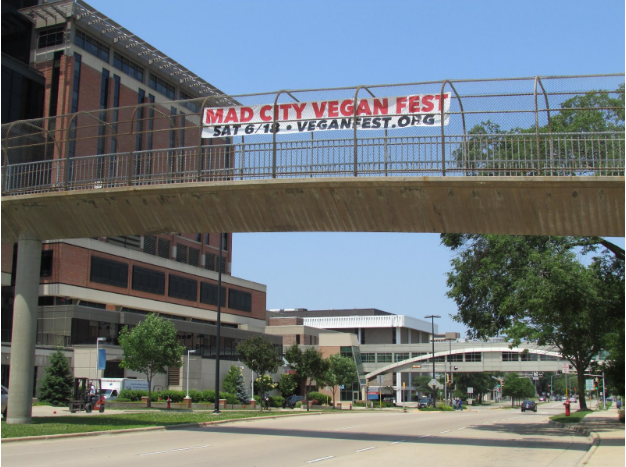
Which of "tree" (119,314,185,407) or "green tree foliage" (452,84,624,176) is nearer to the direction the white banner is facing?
the green tree foliage

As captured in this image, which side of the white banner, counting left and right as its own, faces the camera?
front

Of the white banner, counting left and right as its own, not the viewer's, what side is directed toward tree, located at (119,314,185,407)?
back

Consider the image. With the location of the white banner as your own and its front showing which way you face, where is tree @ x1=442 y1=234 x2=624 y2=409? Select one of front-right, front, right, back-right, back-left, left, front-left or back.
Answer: back-left

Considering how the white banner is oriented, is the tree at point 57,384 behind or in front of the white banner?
behind

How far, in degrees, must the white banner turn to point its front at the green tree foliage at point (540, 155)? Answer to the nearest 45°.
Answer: approximately 90° to its left

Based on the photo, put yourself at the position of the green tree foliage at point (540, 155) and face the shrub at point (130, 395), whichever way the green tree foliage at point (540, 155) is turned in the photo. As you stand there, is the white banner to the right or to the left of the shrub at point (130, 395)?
left

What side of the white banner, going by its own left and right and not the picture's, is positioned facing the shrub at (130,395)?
back
